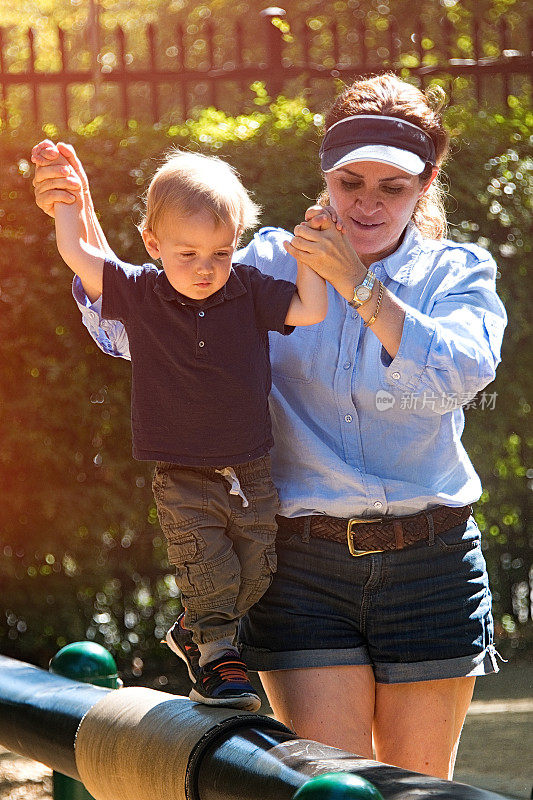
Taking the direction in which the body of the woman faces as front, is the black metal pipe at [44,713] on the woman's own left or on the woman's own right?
on the woman's own right

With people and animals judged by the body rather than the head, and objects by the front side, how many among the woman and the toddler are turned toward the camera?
2

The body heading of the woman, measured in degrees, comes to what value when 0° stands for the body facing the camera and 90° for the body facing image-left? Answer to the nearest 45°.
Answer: approximately 0°

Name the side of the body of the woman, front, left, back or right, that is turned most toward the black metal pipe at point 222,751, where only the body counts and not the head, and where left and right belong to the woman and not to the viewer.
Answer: front
